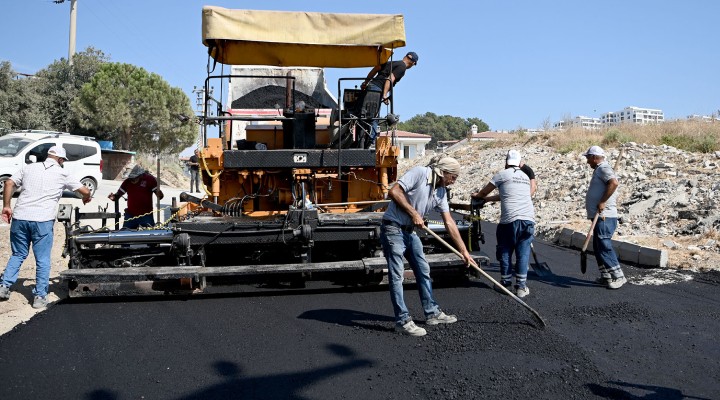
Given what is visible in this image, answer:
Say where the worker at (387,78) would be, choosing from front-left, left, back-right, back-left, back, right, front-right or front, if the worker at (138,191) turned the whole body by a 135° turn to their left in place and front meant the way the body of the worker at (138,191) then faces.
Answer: right

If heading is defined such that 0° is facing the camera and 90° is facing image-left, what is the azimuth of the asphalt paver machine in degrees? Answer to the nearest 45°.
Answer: approximately 180°

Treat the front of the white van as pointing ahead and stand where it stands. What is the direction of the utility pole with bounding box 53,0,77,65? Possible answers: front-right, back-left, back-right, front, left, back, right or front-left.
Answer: back-right

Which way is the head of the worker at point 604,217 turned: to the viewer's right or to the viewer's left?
to the viewer's left

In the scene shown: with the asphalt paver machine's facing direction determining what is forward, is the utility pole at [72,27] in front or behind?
in front

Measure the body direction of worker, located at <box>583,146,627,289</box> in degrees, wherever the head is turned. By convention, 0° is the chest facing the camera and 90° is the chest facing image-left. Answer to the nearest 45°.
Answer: approximately 90°

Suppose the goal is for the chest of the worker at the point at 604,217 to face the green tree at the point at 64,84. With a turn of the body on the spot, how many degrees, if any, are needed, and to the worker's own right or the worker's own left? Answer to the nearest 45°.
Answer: approximately 45° to the worker's own right

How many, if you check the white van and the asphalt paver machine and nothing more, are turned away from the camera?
1

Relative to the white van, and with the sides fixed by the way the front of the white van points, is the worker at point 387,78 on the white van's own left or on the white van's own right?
on the white van's own left

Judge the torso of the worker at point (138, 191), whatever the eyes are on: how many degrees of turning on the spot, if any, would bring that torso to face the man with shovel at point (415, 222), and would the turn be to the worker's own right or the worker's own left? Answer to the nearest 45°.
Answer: approximately 45° to the worker's own left

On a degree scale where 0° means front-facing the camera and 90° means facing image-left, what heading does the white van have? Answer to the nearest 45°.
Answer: approximately 45°
